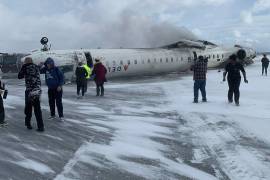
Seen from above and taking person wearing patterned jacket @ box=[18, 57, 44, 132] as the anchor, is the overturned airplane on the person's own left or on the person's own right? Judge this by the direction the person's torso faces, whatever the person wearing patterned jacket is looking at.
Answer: on the person's own right

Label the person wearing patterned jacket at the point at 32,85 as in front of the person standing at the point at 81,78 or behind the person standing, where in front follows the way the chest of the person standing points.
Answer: behind

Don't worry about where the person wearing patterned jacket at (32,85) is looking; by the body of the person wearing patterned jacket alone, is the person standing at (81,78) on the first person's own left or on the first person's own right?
on the first person's own right

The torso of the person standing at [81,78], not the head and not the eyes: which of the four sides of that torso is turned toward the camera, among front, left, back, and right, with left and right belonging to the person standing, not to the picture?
back
